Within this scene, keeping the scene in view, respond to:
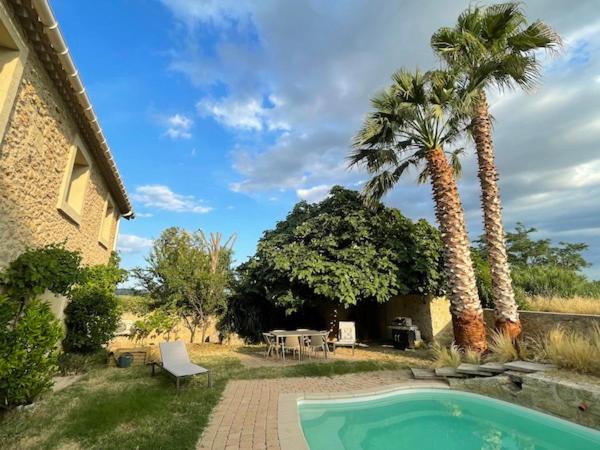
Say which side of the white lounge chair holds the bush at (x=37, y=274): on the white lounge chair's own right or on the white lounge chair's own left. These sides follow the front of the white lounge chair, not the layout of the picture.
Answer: on the white lounge chair's own right

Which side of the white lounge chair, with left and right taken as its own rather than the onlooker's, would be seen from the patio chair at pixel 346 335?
left

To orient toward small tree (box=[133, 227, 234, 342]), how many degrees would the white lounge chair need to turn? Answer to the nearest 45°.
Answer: approximately 135° to its left

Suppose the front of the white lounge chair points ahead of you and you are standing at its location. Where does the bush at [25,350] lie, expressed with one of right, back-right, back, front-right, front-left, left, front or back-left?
right

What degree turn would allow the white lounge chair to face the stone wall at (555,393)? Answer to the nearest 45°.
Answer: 0° — it already faces it

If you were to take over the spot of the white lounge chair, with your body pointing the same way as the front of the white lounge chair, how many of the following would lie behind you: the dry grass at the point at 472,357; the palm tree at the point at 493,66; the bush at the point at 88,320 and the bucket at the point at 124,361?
2

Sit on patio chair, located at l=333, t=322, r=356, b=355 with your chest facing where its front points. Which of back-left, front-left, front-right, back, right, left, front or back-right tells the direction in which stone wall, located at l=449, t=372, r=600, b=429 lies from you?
left

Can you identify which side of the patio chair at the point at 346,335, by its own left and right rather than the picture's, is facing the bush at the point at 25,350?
front

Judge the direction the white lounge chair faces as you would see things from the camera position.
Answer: facing the viewer and to the right of the viewer

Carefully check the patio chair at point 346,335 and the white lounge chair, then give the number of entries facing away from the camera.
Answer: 0

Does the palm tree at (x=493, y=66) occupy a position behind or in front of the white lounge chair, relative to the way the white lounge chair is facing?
in front
